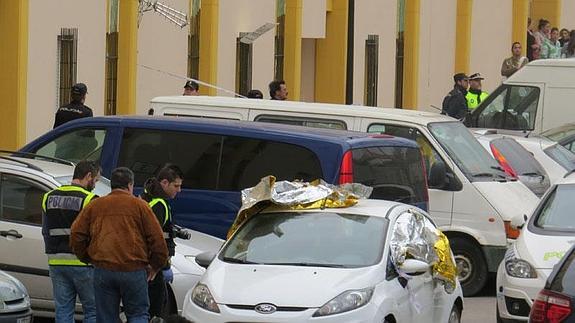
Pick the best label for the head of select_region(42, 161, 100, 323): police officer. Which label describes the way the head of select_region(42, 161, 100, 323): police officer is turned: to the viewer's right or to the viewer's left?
to the viewer's right

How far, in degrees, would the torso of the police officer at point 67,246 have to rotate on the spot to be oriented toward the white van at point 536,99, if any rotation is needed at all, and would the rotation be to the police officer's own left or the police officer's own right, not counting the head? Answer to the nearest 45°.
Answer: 0° — they already face it

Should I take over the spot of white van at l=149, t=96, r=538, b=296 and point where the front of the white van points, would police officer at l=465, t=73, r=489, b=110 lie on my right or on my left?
on my left

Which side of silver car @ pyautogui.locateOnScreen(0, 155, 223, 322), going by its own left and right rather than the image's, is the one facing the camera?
right

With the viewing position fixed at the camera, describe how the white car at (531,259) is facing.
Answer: facing the viewer

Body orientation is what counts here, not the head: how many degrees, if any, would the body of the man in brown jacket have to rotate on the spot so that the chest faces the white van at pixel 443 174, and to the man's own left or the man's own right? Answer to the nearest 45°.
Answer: approximately 45° to the man's own right

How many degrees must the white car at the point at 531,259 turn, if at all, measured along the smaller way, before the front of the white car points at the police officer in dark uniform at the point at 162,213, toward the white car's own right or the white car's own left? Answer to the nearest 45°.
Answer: approximately 45° to the white car's own right

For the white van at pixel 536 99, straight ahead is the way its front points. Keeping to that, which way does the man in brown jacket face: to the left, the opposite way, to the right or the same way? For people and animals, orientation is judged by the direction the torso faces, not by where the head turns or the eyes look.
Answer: to the right

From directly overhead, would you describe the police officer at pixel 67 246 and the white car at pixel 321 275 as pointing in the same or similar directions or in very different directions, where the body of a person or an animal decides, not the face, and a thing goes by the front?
very different directions

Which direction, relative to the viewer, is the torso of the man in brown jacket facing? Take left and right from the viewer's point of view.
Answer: facing away from the viewer

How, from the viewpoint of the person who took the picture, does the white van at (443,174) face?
facing the viewer and to the right of the viewer
